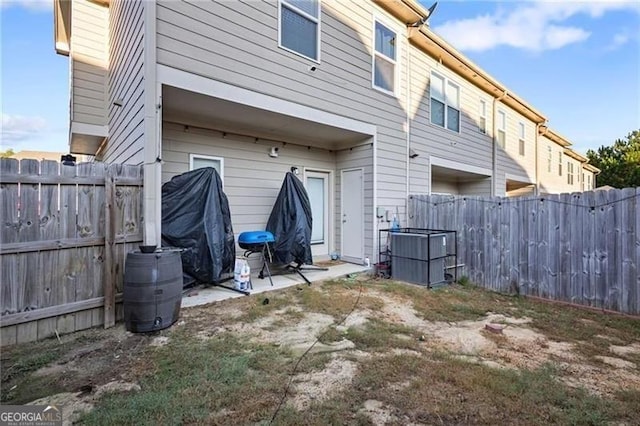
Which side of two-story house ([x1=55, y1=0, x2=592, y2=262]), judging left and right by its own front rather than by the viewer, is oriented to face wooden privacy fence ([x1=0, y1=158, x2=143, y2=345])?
left

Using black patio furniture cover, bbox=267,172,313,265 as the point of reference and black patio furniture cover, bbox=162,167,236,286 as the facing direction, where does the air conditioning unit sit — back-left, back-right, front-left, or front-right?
back-left

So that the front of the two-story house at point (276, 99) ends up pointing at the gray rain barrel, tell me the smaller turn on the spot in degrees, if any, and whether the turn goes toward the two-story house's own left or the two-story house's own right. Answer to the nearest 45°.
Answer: approximately 135° to the two-story house's own left

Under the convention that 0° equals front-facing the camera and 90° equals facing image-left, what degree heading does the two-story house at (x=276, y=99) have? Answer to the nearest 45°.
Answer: approximately 135°
